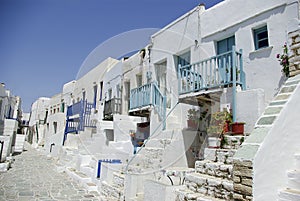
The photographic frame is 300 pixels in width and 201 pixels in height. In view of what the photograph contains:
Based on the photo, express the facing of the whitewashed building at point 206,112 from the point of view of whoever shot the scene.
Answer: facing the viewer and to the left of the viewer
